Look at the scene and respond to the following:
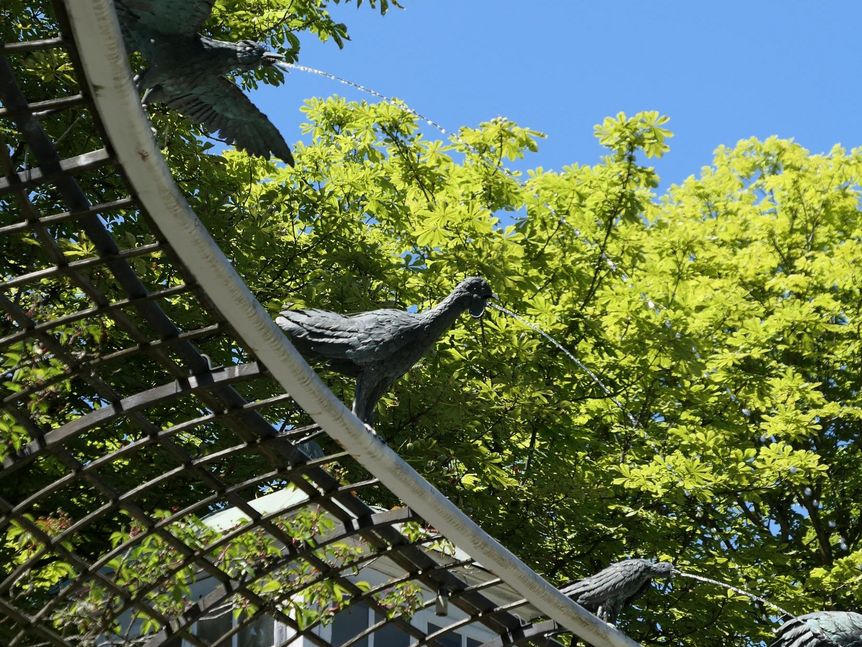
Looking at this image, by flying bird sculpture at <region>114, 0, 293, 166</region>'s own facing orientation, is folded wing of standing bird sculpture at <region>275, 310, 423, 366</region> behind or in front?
in front

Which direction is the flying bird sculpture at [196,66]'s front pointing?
to the viewer's right
